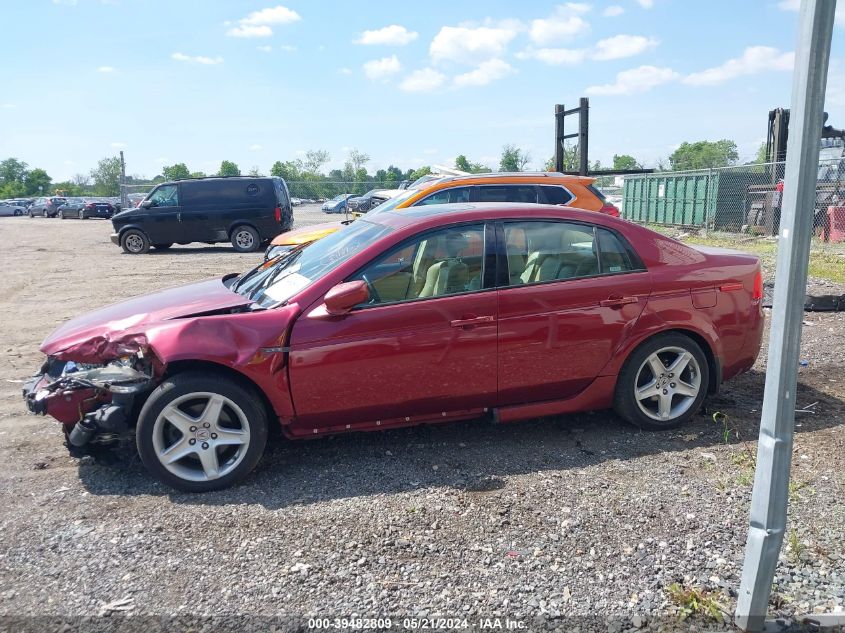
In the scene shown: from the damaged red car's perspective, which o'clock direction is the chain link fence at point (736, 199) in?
The chain link fence is roughly at 4 o'clock from the damaged red car.

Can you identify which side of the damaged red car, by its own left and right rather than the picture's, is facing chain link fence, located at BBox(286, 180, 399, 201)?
right

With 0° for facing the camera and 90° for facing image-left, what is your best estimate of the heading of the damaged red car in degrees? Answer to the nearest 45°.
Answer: approximately 90°

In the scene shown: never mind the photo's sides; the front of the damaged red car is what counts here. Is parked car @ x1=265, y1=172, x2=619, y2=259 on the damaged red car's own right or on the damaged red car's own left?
on the damaged red car's own right

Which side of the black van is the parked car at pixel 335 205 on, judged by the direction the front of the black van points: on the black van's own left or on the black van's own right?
on the black van's own right

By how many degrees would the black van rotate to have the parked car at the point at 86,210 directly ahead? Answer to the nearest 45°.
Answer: approximately 90° to its right

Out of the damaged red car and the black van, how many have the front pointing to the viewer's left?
2

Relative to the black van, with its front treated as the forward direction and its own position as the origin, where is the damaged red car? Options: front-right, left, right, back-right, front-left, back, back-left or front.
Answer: left

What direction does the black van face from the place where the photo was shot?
facing to the left of the viewer

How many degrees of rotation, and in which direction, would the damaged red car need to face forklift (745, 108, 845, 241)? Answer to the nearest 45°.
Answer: approximately 135° to its right

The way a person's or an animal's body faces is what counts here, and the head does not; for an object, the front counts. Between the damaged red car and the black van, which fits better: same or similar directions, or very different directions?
same or similar directions

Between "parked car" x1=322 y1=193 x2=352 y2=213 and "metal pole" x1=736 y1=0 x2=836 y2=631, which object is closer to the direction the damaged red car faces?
the parked car
